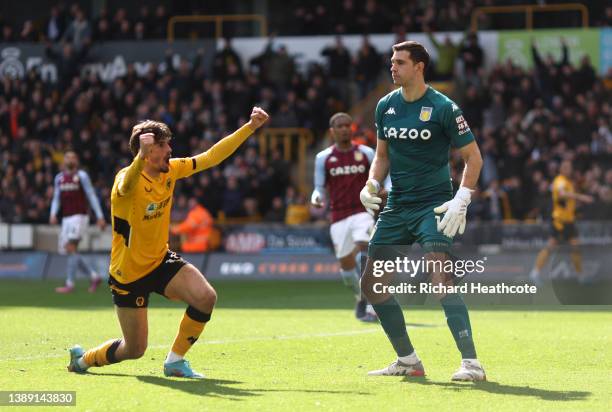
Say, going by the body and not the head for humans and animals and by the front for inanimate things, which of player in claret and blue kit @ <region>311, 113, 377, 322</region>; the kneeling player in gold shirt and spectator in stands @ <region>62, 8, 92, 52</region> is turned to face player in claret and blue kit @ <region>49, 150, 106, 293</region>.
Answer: the spectator in stands

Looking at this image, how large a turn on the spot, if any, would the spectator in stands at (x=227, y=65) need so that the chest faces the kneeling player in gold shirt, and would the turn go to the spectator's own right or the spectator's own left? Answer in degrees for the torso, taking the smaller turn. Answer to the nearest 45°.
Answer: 0° — they already face them

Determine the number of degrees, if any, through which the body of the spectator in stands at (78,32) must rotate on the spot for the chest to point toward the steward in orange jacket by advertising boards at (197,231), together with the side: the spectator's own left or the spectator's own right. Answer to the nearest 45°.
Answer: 0° — they already face them

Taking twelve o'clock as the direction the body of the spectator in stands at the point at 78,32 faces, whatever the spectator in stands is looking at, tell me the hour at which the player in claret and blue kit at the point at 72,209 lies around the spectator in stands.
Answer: The player in claret and blue kit is roughly at 12 o'clock from the spectator in stands.

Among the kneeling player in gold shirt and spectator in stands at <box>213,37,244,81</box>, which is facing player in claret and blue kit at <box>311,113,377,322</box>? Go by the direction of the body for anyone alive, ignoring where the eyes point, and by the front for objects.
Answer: the spectator in stands

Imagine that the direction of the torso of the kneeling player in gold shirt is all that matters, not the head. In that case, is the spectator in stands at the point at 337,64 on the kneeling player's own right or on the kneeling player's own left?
on the kneeling player's own left

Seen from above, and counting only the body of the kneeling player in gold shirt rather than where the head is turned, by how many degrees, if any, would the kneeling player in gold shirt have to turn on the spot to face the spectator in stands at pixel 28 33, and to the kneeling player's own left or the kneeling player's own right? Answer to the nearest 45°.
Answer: approximately 135° to the kneeling player's own left

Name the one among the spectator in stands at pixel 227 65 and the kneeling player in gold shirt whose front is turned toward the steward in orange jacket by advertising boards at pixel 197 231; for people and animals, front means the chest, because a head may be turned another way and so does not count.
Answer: the spectator in stands at pixel 227 65

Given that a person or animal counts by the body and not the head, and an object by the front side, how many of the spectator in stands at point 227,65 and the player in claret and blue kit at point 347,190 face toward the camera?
2

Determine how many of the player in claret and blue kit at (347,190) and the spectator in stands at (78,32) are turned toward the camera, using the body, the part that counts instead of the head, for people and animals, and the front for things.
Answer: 2

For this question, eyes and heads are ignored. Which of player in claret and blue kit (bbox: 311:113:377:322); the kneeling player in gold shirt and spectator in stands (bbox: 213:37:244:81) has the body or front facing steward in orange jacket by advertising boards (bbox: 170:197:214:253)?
spectator in stands (bbox: 213:37:244:81)

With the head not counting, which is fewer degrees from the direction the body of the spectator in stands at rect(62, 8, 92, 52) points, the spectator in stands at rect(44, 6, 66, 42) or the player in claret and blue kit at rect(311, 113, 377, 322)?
the player in claret and blue kit
